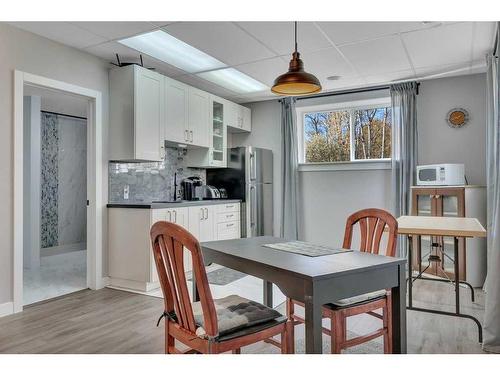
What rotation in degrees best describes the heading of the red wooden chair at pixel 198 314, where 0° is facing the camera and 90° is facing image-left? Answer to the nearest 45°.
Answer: approximately 225°

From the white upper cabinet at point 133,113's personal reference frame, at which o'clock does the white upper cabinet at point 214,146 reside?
the white upper cabinet at point 214,146 is roughly at 9 o'clock from the white upper cabinet at point 133,113.

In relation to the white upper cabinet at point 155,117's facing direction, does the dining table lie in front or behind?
in front

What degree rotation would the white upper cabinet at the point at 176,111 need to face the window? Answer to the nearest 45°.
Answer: approximately 45° to its left

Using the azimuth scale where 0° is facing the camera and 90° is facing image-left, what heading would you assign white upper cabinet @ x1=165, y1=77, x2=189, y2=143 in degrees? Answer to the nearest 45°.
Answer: approximately 315°

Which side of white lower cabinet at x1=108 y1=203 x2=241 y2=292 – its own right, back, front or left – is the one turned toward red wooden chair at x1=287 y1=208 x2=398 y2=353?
front

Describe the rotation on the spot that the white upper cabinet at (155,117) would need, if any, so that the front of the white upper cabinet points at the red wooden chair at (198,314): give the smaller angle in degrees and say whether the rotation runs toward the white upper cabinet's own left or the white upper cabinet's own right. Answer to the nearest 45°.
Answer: approximately 45° to the white upper cabinet's own right

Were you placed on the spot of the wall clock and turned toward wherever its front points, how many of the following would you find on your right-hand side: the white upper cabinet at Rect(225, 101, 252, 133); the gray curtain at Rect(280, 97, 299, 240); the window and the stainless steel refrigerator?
4

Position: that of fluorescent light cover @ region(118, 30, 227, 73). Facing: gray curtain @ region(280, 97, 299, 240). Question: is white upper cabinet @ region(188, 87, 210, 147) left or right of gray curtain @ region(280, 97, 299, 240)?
left

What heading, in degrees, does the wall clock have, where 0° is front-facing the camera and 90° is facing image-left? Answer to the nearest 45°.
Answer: approximately 0°
